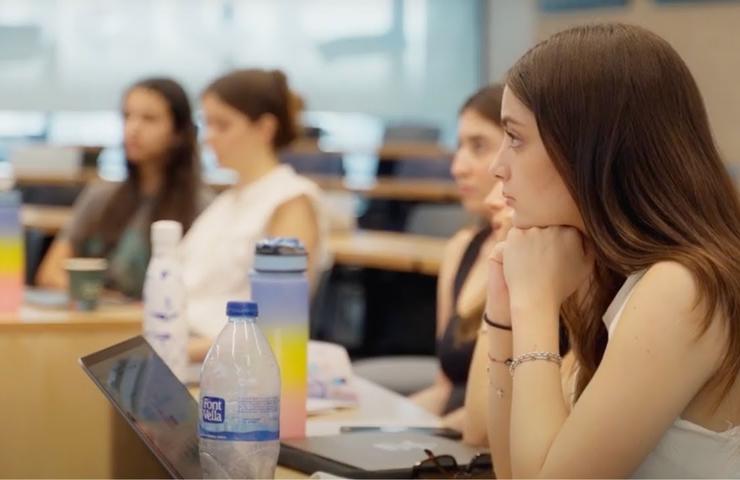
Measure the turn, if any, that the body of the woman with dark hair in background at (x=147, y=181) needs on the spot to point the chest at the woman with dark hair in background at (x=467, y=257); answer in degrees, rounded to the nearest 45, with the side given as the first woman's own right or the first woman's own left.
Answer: approximately 90° to the first woman's own left

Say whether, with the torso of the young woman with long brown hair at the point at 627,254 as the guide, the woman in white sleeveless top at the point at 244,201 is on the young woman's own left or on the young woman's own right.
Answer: on the young woman's own right

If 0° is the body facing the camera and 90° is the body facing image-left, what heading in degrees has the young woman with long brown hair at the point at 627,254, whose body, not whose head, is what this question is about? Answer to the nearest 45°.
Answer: approximately 90°

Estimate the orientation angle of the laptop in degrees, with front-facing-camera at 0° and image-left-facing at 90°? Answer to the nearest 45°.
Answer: approximately 315°

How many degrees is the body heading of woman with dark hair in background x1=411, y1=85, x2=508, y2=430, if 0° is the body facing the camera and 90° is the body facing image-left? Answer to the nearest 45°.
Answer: approximately 45°

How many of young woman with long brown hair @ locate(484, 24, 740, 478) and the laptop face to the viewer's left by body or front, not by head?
1

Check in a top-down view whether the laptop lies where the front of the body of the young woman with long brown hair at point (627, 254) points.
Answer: yes

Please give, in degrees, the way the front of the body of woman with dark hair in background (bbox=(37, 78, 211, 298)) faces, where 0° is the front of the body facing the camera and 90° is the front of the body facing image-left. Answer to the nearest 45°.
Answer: approximately 45°

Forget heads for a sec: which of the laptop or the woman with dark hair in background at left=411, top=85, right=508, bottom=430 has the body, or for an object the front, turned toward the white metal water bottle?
the woman with dark hair in background

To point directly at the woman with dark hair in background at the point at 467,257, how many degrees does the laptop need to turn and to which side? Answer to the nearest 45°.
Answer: approximately 90° to its left

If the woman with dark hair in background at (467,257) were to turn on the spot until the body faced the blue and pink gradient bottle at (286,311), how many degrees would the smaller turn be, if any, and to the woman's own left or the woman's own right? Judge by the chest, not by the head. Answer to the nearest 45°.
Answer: approximately 45° to the woman's own left

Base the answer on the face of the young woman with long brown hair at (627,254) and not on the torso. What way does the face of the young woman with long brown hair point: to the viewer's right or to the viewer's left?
to the viewer's left

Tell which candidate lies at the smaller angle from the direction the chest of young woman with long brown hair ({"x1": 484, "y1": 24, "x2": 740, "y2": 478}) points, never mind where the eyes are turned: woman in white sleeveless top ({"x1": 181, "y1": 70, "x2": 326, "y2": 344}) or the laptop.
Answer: the laptop
